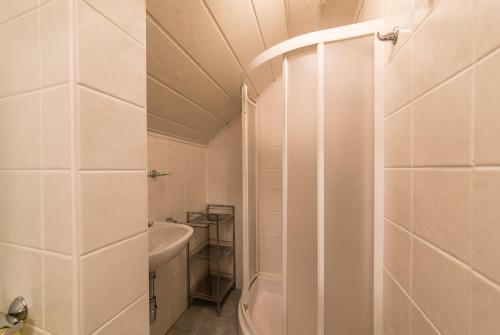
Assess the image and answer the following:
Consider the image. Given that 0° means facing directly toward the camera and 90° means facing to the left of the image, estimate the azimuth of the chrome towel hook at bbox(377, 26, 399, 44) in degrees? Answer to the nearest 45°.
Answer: approximately 90°

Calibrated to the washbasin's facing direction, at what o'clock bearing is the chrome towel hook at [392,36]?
The chrome towel hook is roughly at 2 o'clock from the washbasin.

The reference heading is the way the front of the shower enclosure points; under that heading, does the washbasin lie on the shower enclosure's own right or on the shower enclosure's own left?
on the shower enclosure's own right

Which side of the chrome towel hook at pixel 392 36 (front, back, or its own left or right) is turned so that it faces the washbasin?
front

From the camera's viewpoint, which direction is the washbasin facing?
to the viewer's right

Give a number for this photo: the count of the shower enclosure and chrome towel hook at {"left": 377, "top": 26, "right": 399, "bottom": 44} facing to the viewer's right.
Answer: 0

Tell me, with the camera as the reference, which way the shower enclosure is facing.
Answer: facing the viewer and to the left of the viewer

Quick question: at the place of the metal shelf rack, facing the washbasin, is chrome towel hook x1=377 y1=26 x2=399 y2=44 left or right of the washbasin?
left

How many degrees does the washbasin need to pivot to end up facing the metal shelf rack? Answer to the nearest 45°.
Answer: approximately 45° to its left

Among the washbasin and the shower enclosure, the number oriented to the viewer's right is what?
1

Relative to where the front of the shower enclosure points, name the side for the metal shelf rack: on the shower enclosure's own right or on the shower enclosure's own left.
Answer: on the shower enclosure's own right
